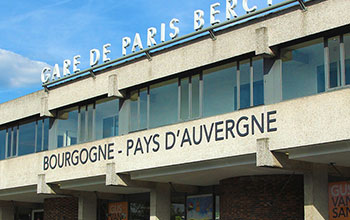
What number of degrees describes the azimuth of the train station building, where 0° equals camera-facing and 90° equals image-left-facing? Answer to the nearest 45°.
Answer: approximately 45°
